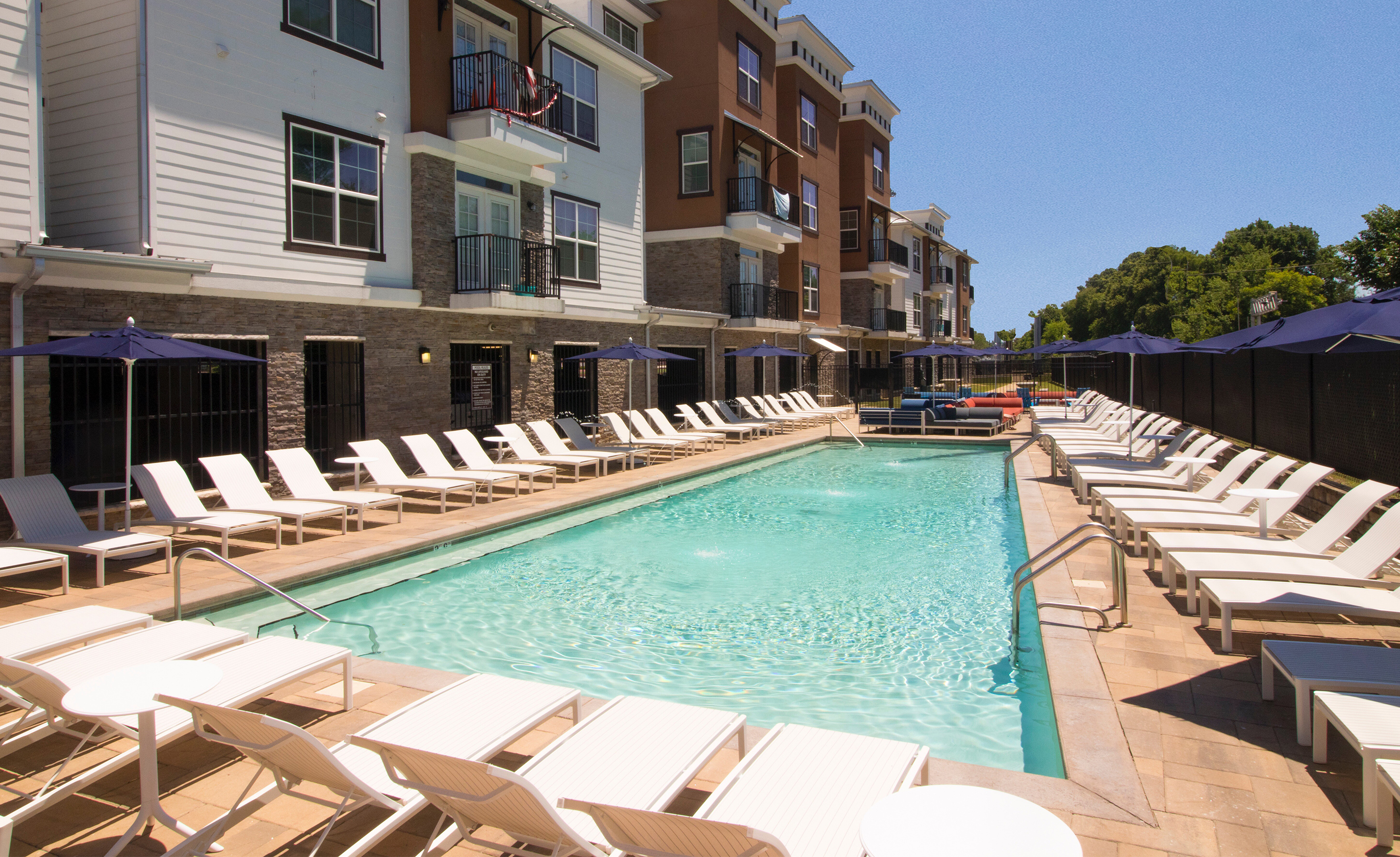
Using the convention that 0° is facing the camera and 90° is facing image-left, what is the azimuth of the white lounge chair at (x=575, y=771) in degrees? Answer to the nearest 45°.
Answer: approximately 225°

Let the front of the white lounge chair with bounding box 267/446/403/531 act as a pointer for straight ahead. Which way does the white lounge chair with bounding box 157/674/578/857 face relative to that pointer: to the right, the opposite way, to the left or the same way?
to the left

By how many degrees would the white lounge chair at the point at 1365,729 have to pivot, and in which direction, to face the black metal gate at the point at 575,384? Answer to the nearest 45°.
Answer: approximately 45° to its right

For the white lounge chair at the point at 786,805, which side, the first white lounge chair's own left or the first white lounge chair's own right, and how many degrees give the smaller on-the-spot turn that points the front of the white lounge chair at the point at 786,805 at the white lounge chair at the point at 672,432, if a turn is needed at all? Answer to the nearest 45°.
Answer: approximately 45° to the first white lounge chair's own left

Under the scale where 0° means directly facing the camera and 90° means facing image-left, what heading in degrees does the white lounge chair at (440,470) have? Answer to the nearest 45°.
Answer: approximately 315°

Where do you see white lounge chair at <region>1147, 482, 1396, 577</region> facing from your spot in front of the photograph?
facing to the left of the viewer

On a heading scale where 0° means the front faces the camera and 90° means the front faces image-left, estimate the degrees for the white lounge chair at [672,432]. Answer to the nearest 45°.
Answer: approximately 315°
